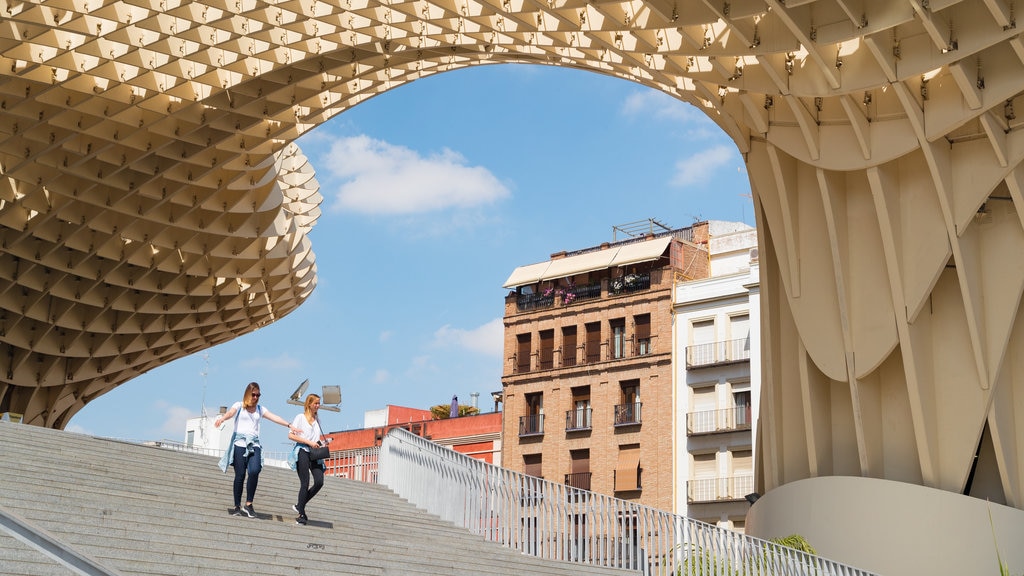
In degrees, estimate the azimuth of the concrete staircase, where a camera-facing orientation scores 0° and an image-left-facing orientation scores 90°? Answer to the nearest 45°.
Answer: approximately 315°

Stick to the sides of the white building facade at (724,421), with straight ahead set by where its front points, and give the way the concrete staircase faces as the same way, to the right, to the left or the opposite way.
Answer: to the left

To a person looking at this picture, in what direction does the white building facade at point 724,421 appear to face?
facing the viewer and to the left of the viewer

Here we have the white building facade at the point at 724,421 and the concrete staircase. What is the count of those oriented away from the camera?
0

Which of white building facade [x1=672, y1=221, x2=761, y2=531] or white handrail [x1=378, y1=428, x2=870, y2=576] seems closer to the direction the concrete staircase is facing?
the white handrail

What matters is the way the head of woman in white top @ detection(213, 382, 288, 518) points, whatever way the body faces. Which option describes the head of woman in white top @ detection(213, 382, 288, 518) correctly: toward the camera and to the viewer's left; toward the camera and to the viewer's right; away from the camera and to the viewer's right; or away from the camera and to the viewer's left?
toward the camera and to the viewer's right
